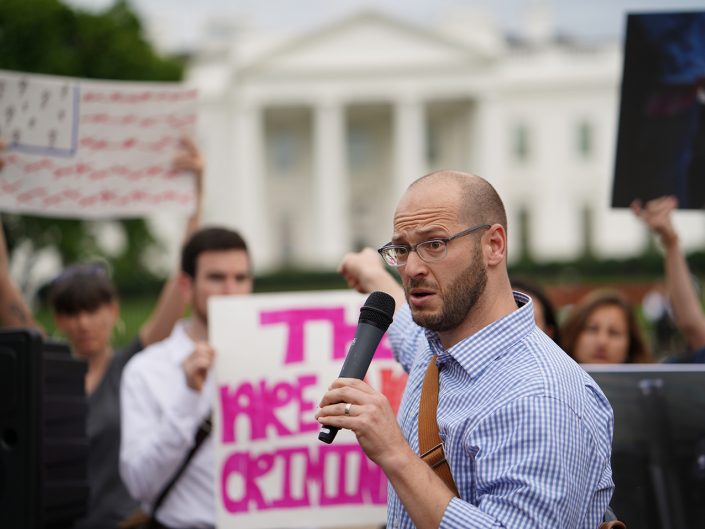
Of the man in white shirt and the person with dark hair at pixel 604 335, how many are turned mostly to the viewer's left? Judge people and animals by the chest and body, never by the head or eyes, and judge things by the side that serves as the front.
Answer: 0

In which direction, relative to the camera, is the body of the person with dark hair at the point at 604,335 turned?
toward the camera

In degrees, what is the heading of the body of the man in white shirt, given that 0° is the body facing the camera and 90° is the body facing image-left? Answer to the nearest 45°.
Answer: approximately 315°

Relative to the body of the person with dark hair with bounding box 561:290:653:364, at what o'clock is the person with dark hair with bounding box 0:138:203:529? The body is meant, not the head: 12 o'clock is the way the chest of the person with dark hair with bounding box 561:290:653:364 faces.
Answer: the person with dark hair with bounding box 0:138:203:529 is roughly at 2 o'clock from the person with dark hair with bounding box 561:290:653:364.

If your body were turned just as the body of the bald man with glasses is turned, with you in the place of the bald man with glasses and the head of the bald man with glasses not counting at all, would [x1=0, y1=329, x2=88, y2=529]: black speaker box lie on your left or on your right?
on your right

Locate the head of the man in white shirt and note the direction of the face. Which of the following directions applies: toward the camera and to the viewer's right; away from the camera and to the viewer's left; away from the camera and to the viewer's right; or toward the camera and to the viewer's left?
toward the camera and to the viewer's right

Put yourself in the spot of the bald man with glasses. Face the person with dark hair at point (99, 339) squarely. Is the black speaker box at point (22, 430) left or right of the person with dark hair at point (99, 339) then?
left

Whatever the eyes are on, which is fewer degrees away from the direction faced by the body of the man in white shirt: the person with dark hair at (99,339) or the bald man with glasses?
the bald man with glasses

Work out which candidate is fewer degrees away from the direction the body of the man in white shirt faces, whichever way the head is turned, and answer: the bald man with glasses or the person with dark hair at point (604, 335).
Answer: the bald man with glasses

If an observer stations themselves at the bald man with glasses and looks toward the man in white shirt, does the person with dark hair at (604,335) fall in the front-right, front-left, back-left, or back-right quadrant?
front-right

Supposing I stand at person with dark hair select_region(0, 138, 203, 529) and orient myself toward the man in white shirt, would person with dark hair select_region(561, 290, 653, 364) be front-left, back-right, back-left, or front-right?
front-left

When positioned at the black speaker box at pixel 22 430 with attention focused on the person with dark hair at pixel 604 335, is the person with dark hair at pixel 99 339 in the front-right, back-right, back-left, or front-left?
front-left

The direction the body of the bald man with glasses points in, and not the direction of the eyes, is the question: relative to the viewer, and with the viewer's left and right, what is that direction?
facing the viewer and to the left of the viewer

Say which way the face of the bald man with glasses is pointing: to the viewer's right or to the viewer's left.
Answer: to the viewer's left

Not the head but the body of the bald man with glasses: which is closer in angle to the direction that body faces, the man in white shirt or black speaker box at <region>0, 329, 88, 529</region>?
the black speaker box

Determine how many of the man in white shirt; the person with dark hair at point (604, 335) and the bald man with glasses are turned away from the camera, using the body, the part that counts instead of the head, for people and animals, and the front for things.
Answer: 0

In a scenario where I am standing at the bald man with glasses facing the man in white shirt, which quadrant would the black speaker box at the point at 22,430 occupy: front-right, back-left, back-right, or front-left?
front-left
